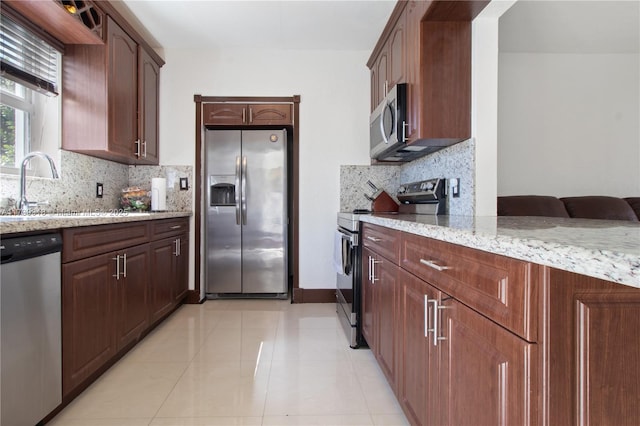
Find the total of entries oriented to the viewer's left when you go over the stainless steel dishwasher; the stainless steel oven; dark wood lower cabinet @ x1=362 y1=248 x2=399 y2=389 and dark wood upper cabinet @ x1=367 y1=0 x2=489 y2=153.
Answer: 3

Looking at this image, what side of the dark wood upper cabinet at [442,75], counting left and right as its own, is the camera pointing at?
left

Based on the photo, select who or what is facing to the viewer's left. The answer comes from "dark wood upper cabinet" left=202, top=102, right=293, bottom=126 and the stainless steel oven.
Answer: the stainless steel oven

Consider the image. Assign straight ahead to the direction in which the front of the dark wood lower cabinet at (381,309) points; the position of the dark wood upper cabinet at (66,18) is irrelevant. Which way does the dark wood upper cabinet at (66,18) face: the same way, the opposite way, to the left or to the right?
the opposite way

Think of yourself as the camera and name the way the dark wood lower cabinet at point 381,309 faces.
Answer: facing to the left of the viewer
